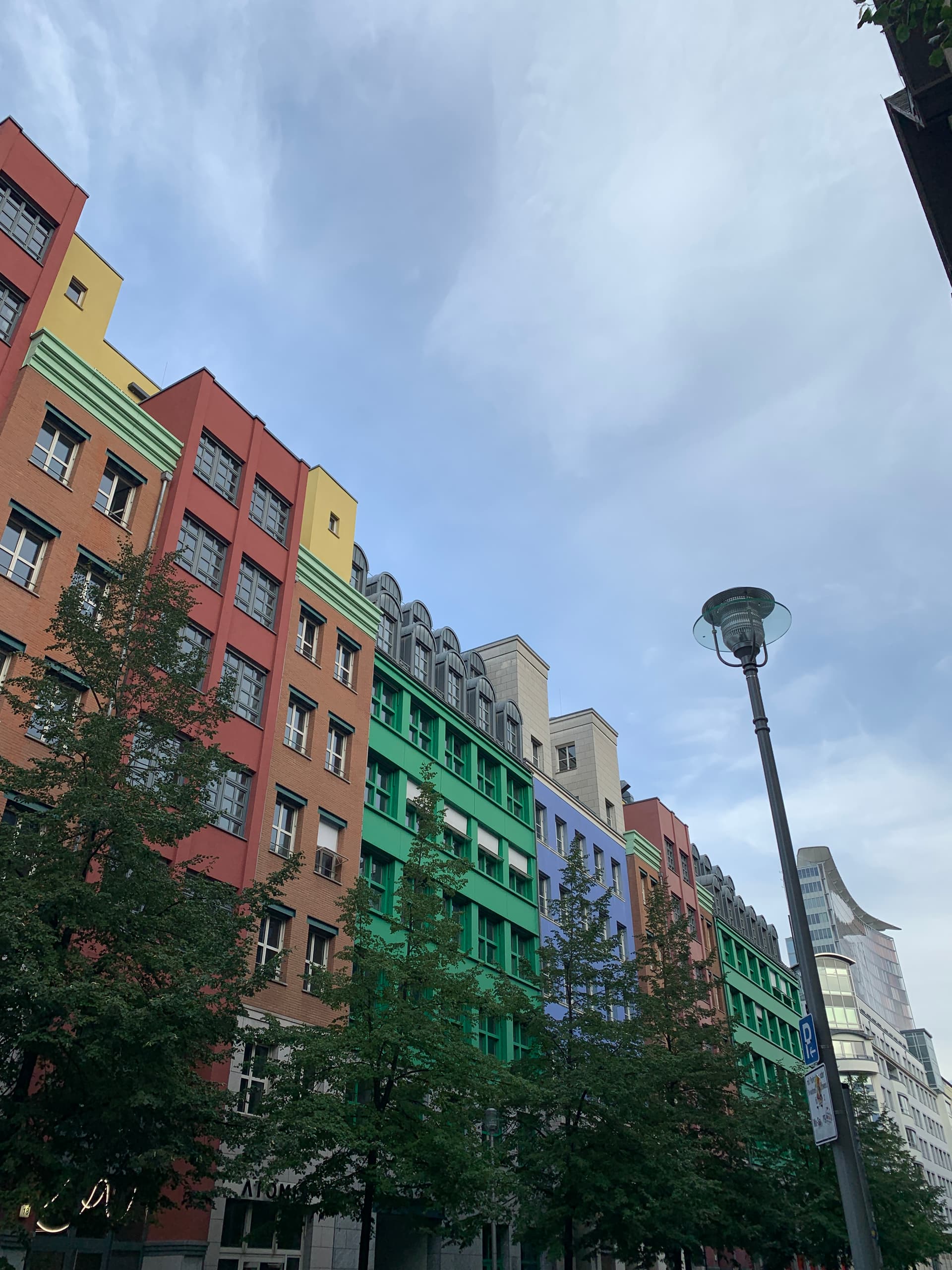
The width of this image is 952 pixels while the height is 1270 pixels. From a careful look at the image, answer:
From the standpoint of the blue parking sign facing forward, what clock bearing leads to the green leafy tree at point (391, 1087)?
The green leafy tree is roughly at 3 o'clock from the blue parking sign.

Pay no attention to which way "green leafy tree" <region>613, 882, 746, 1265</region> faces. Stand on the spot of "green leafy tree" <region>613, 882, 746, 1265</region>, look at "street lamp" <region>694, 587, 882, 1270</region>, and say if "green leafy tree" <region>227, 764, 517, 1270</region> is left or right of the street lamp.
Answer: right

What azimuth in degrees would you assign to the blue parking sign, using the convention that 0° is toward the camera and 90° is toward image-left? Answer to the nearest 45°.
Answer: approximately 45°

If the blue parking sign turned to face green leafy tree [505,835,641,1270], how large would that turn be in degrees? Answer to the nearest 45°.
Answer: approximately 90° to its right

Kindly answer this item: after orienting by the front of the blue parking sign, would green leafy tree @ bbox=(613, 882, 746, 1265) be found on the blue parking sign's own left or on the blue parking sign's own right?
on the blue parking sign's own right

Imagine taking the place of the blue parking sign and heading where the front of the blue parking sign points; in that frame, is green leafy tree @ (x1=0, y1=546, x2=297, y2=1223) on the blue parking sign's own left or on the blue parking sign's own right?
on the blue parking sign's own right
